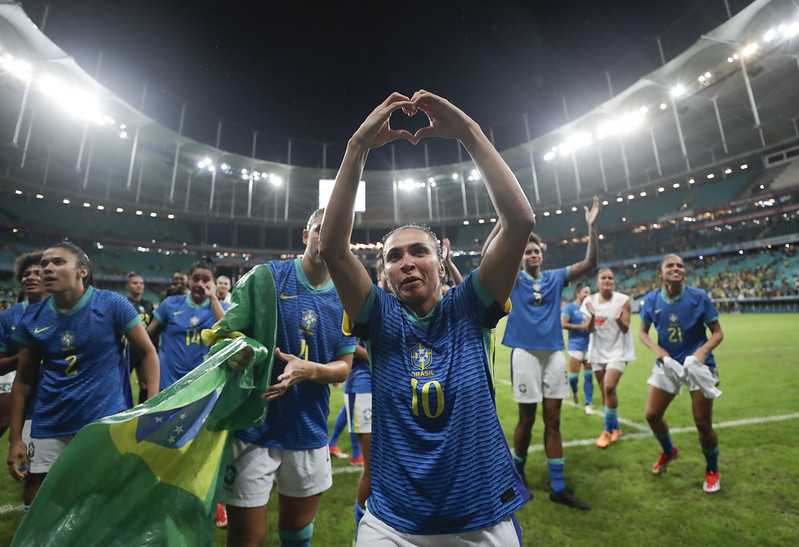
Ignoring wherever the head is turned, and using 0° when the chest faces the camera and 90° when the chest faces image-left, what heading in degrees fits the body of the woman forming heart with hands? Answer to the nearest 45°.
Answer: approximately 0°
